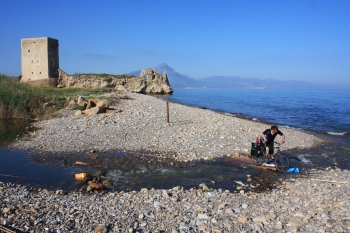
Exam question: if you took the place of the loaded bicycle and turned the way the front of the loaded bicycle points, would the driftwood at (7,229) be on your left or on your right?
on your right

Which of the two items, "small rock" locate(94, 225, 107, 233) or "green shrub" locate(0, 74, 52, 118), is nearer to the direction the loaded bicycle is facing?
the small rock

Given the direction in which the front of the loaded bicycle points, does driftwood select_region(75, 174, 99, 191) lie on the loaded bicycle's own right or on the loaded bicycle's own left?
on the loaded bicycle's own right

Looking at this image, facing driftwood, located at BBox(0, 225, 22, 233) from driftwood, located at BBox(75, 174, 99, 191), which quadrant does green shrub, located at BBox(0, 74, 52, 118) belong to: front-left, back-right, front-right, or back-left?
back-right

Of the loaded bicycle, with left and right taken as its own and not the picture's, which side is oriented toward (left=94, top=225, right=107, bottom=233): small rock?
right

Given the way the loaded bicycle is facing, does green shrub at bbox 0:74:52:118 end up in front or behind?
behind

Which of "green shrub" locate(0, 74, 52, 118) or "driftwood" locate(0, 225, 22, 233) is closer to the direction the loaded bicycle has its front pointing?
the driftwood
